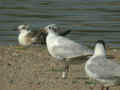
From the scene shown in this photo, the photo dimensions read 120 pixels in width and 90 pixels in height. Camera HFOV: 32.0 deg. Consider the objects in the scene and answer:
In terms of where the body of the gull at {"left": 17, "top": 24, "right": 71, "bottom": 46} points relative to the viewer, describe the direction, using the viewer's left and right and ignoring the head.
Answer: facing to the left of the viewer

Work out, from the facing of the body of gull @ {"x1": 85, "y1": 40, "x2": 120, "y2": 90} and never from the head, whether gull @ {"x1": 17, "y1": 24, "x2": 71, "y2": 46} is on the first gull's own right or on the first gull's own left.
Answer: on the first gull's own right

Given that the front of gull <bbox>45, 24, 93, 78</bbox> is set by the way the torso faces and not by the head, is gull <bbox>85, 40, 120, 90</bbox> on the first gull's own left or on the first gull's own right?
on the first gull's own left

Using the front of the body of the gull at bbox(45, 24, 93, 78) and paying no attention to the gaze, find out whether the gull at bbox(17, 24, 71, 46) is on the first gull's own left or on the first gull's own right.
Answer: on the first gull's own right

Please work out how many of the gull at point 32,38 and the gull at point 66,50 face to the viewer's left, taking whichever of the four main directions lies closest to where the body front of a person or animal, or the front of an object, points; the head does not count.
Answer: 2

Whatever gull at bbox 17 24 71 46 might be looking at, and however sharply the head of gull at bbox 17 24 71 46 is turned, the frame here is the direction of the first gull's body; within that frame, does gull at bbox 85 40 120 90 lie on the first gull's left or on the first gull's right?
on the first gull's left

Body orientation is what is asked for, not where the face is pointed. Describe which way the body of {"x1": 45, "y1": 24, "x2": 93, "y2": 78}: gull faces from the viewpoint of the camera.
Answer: to the viewer's left

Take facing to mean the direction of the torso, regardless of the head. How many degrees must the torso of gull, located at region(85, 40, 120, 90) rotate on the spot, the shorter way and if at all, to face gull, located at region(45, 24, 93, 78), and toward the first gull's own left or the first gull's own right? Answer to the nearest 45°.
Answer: approximately 45° to the first gull's own right

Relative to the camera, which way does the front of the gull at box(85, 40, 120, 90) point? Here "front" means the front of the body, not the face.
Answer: to the viewer's left

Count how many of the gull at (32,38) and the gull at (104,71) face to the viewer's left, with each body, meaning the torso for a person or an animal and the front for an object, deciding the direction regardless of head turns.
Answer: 2
